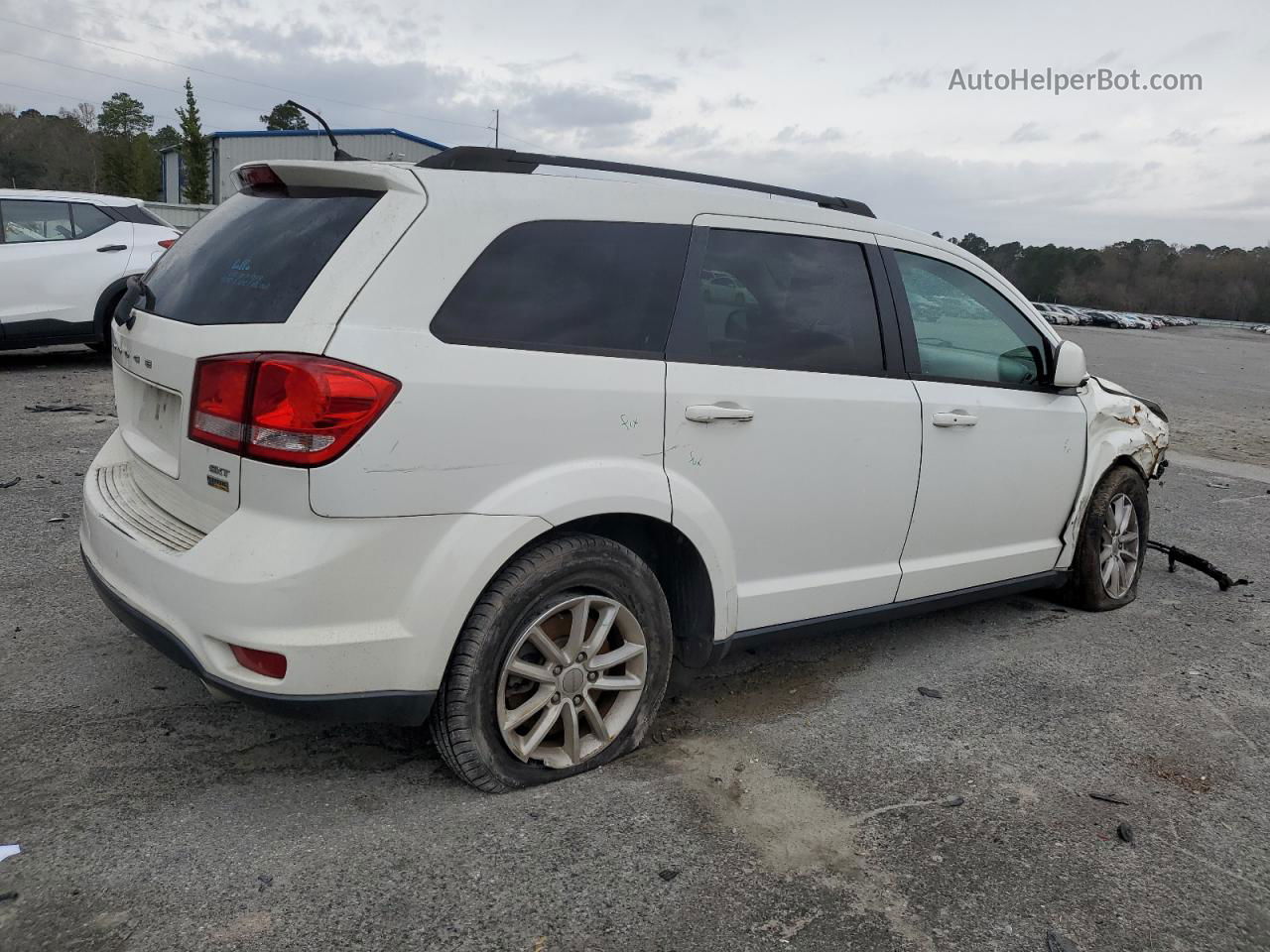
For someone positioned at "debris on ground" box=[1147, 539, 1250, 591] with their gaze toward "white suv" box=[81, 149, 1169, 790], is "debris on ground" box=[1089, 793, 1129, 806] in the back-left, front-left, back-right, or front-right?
front-left

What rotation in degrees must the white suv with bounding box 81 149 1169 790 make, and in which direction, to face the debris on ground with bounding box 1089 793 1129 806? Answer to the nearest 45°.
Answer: approximately 45° to its right

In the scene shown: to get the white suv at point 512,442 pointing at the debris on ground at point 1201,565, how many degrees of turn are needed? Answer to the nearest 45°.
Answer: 0° — it already faces it

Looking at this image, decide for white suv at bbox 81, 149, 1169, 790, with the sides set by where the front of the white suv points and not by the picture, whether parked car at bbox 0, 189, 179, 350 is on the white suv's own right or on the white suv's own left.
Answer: on the white suv's own left

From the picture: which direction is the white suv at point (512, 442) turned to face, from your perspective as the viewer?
facing away from the viewer and to the right of the viewer

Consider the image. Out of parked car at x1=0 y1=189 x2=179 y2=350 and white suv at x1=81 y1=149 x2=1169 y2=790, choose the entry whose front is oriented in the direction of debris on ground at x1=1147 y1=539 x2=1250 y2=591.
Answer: the white suv

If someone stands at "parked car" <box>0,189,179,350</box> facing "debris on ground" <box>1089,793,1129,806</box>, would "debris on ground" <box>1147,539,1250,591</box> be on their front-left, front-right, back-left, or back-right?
front-left
